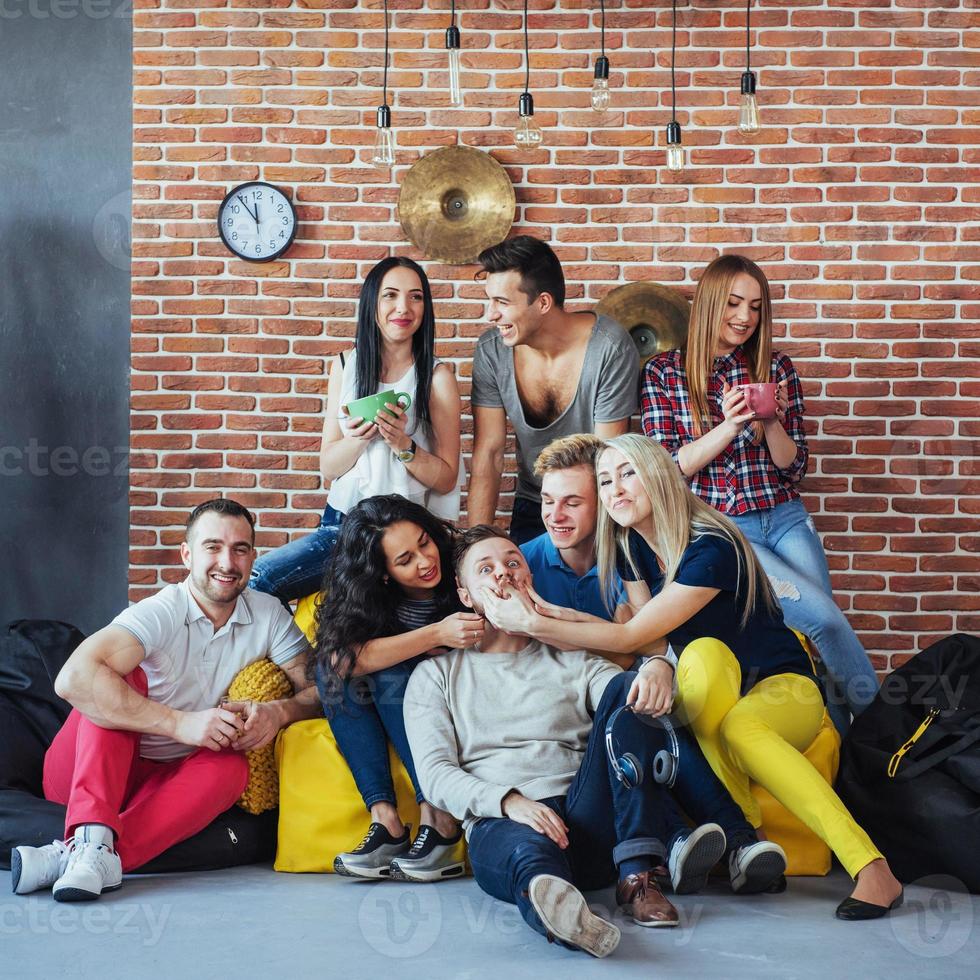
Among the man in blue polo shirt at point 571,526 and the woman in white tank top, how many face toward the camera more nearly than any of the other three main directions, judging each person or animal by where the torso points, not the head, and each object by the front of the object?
2

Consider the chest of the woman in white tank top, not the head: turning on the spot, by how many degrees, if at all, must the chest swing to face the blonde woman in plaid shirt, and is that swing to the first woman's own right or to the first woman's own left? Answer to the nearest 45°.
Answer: approximately 90° to the first woman's own left

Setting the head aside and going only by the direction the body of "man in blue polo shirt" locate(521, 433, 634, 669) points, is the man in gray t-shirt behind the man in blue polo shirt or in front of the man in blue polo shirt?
behind

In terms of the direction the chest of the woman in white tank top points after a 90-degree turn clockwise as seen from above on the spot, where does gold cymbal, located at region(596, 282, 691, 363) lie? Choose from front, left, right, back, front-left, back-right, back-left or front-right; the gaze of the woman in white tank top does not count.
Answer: back-right

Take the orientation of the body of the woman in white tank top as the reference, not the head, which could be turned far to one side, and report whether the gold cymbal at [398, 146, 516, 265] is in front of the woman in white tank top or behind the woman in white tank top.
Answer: behind

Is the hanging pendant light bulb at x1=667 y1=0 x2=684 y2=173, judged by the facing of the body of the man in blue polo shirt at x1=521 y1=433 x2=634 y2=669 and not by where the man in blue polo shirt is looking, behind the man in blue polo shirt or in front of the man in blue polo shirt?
behind

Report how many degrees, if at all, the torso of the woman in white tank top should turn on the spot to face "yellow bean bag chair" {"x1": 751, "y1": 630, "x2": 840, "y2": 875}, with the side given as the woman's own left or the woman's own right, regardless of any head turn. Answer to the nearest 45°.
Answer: approximately 45° to the woman's own left
